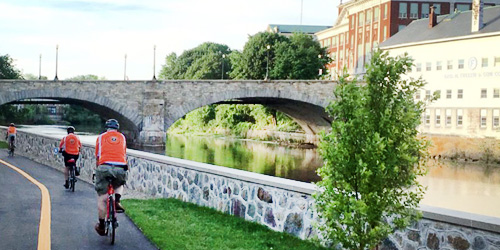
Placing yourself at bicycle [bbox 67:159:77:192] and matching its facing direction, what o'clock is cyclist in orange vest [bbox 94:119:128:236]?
The cyclist in orange vest is roughly at 6 o'clock from the bicycle.

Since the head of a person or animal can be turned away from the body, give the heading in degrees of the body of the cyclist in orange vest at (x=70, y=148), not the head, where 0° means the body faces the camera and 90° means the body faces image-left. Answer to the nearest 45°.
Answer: approximately 180°

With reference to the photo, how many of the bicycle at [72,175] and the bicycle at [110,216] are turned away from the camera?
2

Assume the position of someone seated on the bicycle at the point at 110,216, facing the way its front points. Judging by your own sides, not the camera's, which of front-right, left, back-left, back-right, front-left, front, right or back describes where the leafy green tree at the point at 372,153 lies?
back-right

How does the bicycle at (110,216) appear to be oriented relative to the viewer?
away from the camera

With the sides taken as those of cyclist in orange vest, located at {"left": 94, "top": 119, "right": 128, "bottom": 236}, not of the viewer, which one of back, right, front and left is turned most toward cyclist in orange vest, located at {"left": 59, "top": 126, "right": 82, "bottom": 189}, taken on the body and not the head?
front

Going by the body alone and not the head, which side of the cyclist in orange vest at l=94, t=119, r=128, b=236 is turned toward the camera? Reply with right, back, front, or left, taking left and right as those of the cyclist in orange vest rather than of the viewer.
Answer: back

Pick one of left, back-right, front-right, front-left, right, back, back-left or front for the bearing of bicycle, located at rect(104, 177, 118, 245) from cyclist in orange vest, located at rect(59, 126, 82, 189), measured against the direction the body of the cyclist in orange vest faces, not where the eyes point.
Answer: back

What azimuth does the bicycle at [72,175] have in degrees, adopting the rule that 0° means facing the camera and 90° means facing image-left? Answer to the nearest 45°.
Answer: approximately 180°

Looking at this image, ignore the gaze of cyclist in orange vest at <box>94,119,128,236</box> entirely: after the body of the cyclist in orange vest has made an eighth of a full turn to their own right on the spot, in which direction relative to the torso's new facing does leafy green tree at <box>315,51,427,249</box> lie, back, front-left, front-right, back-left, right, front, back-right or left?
right

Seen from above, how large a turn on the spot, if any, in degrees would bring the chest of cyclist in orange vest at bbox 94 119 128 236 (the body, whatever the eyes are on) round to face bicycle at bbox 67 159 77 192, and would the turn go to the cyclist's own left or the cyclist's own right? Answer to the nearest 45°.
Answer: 0° — they already face it
